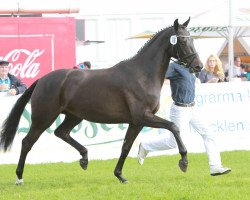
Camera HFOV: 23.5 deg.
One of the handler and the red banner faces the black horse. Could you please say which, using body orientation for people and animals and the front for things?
the red banner

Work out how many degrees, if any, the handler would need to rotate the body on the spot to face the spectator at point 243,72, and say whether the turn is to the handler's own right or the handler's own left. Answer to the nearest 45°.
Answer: approximately 90° to the handler's own left

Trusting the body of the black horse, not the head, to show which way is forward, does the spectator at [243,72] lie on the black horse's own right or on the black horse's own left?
on the black horse's own left

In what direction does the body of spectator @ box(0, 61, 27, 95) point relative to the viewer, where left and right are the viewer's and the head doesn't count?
facing the viewer

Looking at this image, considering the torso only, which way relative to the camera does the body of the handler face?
to the viewer's right

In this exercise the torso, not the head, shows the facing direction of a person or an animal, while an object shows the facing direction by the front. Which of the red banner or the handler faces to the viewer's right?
the handler

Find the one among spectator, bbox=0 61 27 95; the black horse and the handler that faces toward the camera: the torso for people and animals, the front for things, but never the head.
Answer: the spectator

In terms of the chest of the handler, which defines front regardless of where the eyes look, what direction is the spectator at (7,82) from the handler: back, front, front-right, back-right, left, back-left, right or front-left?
back-left

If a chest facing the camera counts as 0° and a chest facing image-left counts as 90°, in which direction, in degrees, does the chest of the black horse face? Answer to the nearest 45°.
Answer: approximately 270°

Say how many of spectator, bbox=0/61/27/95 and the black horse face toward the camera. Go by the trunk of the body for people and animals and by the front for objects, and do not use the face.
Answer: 1

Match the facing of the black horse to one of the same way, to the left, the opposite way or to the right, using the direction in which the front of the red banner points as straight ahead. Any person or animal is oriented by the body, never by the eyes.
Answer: to the left

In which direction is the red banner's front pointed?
toward the camera

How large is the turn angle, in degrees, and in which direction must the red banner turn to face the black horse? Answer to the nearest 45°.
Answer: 0° — it already faces it

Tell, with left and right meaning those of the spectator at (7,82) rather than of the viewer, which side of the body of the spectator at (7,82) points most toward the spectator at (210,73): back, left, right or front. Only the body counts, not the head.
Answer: left

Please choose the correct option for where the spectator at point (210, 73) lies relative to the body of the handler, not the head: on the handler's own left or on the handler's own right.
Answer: on the handler's own left
